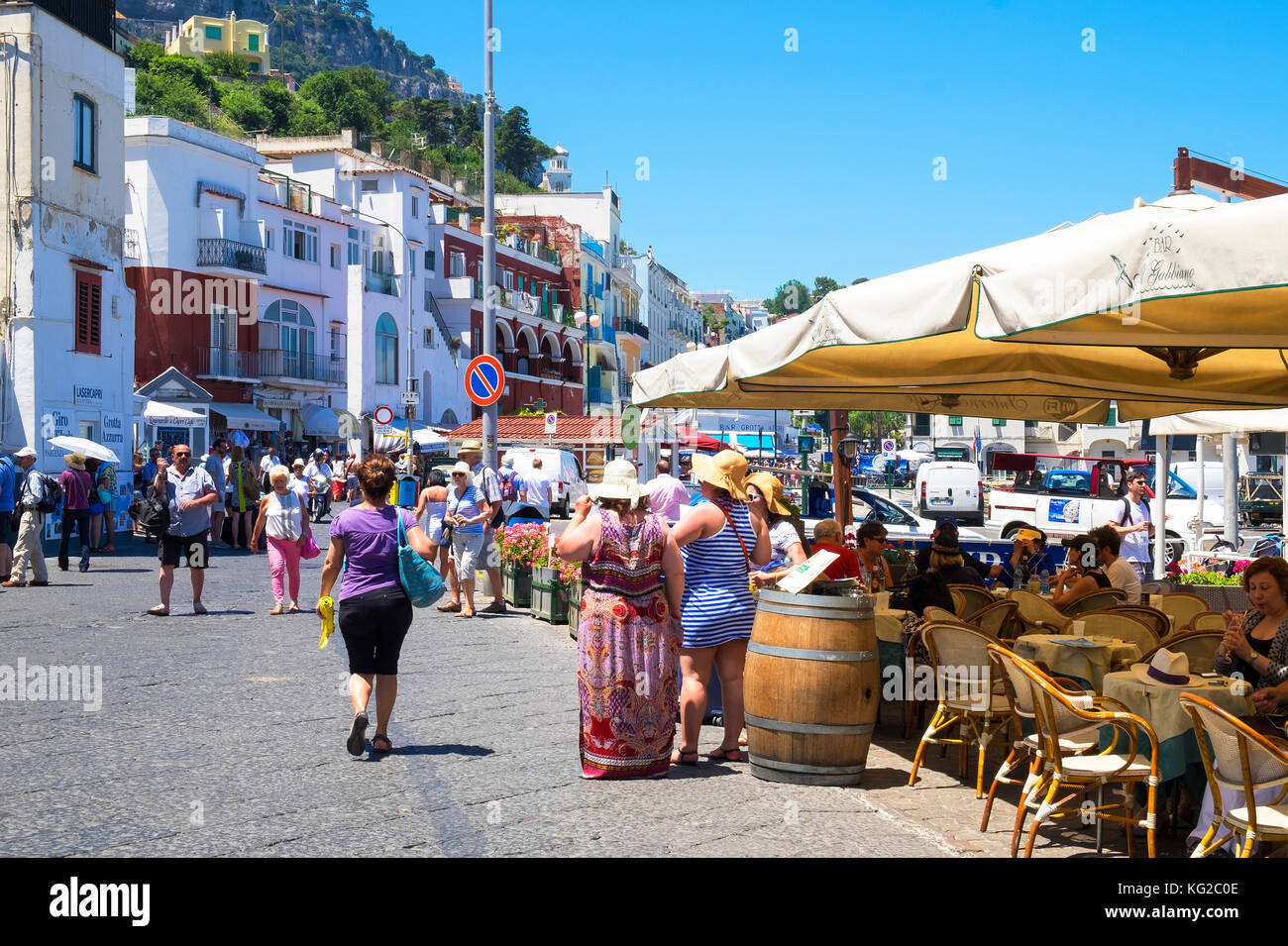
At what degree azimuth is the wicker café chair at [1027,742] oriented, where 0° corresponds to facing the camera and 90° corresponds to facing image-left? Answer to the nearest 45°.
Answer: approximately 225°

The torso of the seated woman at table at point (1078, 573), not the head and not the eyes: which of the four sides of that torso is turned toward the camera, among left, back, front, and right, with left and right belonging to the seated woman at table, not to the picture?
left

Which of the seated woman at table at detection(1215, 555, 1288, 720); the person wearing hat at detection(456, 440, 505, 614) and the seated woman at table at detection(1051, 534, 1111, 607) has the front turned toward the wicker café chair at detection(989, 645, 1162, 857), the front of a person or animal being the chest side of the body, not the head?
the seated woman at table at detection(1215, 555, 1288, 720)

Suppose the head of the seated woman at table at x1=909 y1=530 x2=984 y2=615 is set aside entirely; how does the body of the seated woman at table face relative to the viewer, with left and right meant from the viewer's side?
facing away from the viewer

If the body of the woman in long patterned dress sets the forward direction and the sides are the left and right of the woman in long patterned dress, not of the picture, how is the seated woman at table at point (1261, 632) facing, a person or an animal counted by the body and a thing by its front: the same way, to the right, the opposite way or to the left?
to the left

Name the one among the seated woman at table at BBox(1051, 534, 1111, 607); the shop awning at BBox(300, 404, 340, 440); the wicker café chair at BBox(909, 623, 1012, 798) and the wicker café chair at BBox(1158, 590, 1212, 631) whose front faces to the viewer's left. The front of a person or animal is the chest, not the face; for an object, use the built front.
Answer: the seated woman at table

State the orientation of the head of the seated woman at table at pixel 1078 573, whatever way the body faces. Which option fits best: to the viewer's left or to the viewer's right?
to the viewer's left

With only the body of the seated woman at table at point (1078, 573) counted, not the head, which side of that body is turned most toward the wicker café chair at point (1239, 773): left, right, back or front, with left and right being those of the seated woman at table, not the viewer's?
left

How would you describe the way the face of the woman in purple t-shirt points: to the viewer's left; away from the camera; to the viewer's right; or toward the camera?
away from the camera

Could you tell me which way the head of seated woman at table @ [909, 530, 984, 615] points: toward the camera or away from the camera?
away from the camera
